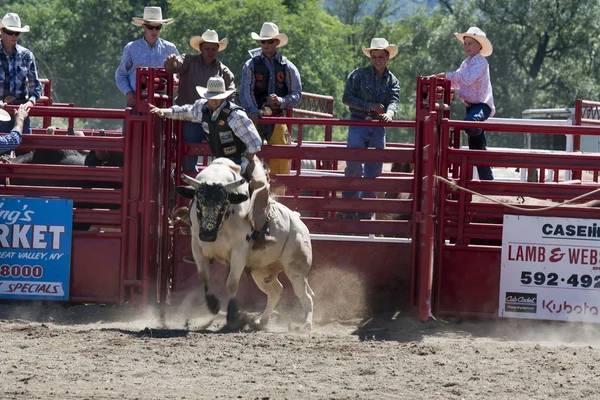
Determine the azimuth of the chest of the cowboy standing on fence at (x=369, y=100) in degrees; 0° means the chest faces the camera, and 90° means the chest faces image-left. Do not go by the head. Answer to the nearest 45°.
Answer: approximately 0°

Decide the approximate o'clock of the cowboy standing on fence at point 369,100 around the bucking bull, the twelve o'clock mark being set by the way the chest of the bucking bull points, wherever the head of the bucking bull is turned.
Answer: The cowboy standing on fence is roughly at 6 o'clock from the bucking bull.

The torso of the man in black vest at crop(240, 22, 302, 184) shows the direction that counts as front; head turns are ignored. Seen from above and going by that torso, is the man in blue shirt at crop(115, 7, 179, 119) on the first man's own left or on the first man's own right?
on the first man's own right

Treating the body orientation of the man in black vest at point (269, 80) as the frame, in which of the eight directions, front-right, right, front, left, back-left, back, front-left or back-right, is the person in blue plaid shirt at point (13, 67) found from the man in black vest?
right

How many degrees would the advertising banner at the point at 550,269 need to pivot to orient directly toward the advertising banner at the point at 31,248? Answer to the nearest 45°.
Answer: approximately 90° to its right

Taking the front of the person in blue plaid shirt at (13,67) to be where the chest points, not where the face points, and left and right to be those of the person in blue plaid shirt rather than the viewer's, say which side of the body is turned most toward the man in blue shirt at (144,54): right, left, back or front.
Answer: left

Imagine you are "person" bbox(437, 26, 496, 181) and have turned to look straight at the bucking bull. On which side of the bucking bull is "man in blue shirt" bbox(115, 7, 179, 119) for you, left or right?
right

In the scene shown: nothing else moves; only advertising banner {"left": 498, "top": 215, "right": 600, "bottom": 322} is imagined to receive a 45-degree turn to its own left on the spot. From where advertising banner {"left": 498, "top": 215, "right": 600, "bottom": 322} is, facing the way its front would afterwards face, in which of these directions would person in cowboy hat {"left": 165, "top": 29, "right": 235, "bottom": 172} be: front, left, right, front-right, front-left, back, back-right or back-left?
back-right
